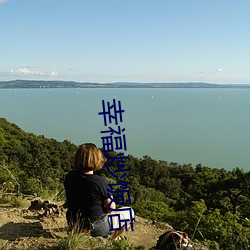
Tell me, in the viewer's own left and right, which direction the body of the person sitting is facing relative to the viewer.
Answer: facing away from the viewer and to the right of the viewer
